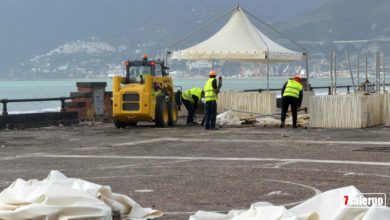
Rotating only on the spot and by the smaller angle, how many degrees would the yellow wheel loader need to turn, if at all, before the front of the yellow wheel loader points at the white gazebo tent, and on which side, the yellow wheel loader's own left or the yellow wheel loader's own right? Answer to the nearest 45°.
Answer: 0° — it already faces it

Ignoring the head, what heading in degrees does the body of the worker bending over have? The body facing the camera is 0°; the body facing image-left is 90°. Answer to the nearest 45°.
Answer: approximately 270°

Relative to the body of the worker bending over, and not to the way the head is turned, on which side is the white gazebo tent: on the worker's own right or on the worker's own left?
on the worker's own left

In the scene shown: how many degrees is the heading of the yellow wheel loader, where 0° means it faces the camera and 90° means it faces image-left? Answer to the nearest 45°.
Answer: approximately 225°
